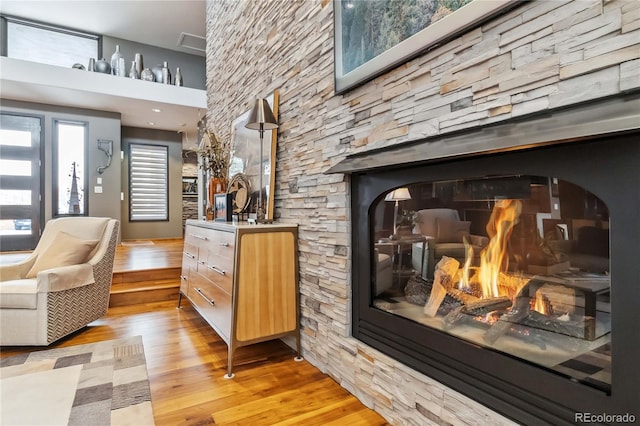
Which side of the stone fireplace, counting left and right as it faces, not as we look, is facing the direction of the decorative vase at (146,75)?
right

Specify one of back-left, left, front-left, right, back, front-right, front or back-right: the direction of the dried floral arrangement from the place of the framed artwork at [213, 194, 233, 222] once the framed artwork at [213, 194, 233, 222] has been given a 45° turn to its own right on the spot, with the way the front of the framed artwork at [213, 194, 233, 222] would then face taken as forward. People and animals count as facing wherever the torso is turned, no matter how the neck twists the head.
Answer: right

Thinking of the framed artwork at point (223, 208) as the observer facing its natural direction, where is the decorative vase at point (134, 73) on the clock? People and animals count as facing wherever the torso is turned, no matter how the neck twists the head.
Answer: The decorative vase is roughly at 4 o'clock from the framed artwork.

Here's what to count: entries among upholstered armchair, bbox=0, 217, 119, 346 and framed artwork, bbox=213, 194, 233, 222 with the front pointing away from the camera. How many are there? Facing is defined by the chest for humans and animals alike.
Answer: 0

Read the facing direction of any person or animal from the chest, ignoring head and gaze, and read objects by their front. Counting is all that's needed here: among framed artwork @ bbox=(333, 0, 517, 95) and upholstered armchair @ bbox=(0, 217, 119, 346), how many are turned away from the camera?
0

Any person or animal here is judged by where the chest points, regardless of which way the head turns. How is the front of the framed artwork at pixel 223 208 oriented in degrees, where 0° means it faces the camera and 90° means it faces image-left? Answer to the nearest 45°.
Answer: approximately 45°

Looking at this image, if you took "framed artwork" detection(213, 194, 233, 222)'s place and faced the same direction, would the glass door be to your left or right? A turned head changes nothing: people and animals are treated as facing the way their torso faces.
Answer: on your right

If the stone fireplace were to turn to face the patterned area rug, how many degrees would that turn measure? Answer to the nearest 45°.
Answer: approximately 45° to its right

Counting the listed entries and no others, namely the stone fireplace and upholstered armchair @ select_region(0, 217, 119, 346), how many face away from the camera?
0

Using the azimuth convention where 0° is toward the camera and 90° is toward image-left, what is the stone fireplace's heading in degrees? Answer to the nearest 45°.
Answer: approximately 45°

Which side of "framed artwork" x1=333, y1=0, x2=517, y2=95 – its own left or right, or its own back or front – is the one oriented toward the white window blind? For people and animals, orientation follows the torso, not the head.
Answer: right
